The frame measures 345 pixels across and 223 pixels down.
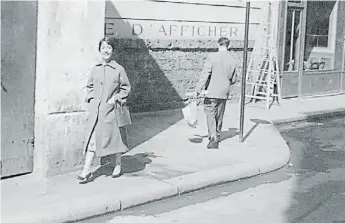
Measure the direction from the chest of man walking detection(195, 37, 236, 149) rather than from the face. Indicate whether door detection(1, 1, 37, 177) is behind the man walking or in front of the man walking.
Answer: behind

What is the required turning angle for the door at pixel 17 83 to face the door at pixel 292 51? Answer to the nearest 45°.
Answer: approximately 90° to its left

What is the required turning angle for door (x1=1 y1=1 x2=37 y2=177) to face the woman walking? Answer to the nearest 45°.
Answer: approximately 45° to its left

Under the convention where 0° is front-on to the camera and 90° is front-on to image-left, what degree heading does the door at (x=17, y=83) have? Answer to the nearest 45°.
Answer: approximately 315°

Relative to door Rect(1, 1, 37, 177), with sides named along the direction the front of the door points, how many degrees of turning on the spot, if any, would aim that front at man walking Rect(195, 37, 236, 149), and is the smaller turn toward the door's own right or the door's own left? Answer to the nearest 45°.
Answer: approximately 90° to the door's own left

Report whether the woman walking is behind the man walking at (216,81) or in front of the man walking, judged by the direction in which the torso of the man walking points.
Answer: behind

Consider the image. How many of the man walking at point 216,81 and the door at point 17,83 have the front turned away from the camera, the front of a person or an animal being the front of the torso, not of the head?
1

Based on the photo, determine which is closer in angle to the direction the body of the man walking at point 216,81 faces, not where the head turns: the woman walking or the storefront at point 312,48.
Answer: the storefront

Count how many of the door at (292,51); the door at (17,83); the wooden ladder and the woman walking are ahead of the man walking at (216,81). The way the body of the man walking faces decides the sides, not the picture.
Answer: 2

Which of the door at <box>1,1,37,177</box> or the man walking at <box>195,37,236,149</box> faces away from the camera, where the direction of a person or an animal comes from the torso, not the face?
the man walking

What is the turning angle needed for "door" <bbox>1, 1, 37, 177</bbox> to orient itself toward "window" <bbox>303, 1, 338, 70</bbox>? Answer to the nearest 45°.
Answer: approximately 90° to its left

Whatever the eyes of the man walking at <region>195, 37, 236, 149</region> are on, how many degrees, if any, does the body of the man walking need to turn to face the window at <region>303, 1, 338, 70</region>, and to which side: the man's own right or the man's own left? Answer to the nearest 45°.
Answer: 0° — they already face it

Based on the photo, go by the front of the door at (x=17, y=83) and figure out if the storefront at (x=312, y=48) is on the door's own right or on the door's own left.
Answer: on the door's own left

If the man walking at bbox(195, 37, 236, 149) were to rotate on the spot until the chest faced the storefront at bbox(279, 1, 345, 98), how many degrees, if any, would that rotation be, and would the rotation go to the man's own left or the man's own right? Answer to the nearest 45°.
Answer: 0° — they already face it

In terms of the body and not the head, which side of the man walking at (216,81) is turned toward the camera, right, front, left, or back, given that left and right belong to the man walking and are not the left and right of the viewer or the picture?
back
